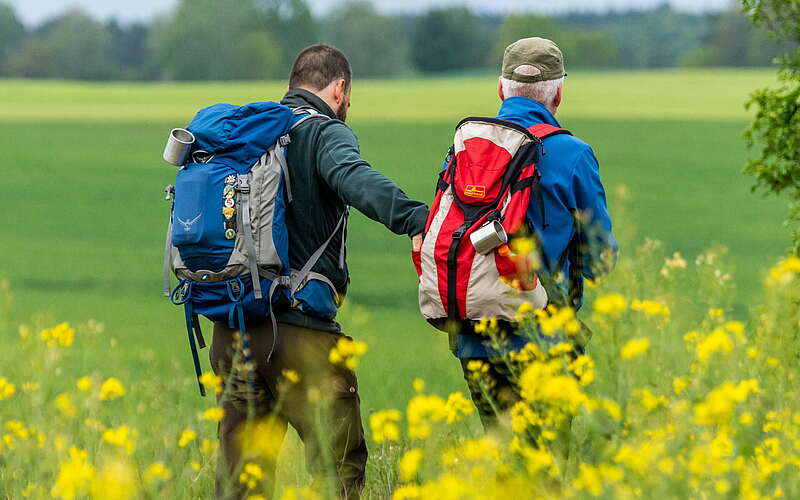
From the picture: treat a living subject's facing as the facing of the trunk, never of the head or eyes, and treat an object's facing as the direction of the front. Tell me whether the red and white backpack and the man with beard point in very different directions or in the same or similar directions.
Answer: very different directions

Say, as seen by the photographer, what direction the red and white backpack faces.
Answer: facing the viewer and to the left of the viewer

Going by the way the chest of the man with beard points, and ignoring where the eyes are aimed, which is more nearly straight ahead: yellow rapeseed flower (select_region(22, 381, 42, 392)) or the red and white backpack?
the red and white backpack

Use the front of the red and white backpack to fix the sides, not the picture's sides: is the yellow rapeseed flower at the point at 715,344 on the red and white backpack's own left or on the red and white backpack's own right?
on the red and white backpack's own left

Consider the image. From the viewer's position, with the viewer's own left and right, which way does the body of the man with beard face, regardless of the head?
facing away from the viewer and to the right of the viewer

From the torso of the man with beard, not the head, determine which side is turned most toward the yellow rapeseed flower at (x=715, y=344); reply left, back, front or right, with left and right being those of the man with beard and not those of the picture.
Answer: right

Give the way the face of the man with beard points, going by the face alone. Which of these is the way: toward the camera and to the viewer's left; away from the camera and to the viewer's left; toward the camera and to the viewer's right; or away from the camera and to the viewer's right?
away from the camera and to the viewer's right

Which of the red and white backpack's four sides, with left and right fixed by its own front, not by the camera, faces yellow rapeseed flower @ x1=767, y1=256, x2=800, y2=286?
left

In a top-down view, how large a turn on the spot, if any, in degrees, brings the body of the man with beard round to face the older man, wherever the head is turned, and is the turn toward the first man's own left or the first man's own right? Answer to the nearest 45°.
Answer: approximately 45° to the first man's own right
